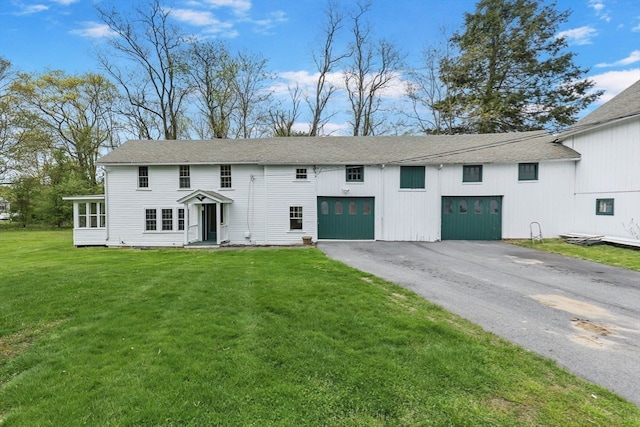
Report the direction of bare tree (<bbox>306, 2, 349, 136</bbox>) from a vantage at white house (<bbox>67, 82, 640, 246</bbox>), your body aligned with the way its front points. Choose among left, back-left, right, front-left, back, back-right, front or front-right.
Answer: back

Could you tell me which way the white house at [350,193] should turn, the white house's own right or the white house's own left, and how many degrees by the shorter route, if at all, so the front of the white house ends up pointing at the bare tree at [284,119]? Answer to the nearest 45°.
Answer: approximately 135° to the white house's own right

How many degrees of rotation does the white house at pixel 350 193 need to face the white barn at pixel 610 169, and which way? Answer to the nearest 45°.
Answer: approximately 90° to its left

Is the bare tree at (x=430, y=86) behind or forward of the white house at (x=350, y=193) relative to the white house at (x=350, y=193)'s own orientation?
behind

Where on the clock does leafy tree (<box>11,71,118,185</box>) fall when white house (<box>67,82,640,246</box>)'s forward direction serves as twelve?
The leafy tree is roughly at 4 o'clock from the white house.

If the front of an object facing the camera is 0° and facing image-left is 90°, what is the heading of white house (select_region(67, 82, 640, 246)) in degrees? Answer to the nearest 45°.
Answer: approximately 0°
